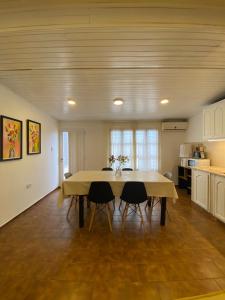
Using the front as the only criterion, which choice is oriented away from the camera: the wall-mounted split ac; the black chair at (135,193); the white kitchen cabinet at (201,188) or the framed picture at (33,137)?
the black chair

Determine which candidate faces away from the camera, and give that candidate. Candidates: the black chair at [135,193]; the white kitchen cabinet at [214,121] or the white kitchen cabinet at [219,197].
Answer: the black chair

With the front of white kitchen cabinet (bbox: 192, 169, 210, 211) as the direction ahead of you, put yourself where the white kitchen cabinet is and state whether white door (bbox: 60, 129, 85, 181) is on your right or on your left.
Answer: on your right

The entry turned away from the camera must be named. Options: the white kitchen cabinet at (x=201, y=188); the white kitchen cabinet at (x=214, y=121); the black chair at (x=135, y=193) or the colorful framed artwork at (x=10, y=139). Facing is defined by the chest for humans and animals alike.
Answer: the black chair

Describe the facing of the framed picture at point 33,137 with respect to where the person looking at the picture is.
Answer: facing the viewer and to the right of the viewer

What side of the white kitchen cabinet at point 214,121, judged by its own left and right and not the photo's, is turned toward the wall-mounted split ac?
right

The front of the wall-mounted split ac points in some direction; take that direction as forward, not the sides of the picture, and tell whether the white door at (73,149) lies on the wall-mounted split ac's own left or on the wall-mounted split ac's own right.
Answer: on the wall-mounted split ac's own right

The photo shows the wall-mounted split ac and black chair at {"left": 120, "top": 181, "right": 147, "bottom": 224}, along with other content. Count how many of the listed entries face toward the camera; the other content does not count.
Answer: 1

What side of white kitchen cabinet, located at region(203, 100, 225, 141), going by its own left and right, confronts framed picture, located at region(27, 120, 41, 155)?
front

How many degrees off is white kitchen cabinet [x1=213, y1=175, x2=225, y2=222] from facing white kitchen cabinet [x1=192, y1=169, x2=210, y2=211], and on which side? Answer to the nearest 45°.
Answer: approximately 90° to its right

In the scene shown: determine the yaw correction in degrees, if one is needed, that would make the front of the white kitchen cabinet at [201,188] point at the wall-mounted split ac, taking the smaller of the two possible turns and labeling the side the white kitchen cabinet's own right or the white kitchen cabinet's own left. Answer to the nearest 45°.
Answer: approximately 135° to the white kitchen cabinet's own right

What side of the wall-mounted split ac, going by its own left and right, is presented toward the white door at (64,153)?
right

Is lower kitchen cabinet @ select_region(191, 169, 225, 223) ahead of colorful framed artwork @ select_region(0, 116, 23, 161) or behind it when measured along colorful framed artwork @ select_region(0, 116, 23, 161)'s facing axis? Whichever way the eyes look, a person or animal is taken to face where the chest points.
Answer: ahead

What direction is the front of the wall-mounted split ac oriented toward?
toward the camera
